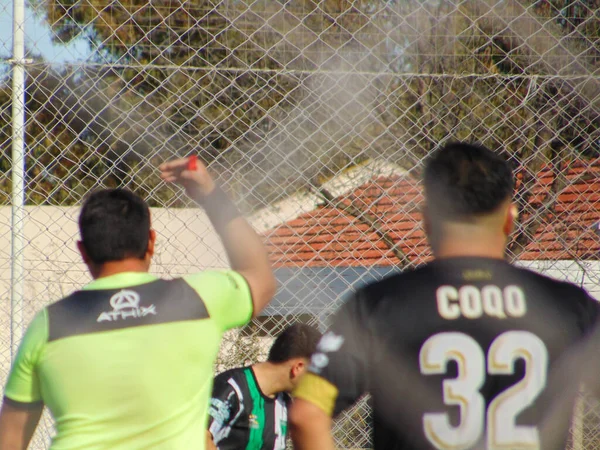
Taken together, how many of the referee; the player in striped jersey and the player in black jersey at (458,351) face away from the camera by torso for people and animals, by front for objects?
2

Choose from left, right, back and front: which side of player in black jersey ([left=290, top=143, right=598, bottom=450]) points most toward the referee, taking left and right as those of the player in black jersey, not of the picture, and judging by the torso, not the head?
left

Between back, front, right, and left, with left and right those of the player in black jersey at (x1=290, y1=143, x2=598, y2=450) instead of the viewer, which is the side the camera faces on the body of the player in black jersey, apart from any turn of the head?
back

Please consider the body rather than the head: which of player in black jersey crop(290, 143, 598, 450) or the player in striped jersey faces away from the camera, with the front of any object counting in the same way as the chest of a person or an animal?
the player in black jersey

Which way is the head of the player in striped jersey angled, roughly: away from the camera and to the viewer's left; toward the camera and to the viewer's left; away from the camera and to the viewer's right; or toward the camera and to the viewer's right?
away from the camera and to the viewer's right

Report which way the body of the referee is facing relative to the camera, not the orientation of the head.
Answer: away from the camera

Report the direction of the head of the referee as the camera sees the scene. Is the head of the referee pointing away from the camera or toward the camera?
away from the camera

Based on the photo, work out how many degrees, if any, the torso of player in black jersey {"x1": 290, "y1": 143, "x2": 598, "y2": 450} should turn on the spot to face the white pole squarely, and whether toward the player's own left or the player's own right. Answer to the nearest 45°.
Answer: approximately 45° to the player's own left

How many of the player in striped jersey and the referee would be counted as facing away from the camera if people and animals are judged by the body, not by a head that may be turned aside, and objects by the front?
1

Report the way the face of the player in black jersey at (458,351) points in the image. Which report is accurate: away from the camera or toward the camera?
away from the camera
